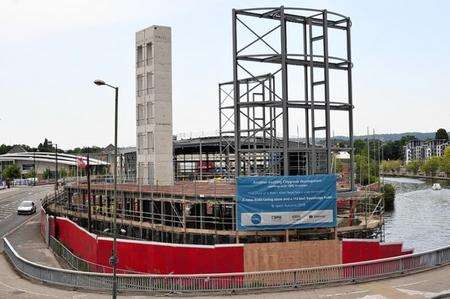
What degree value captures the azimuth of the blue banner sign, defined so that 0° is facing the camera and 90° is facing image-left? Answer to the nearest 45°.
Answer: approximately 0°

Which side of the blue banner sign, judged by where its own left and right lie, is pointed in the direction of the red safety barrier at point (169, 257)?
right

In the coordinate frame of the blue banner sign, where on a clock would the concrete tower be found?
The concrete tower is roughly at 5 o'clock from the blue banner sign.

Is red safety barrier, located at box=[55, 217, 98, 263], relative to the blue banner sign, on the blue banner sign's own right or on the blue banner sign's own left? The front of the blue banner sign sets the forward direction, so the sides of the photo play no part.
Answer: on the blue banner sign's own right

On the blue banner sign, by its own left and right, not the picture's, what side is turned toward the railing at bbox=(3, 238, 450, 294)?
front

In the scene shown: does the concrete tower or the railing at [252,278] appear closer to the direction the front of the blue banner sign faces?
the railing

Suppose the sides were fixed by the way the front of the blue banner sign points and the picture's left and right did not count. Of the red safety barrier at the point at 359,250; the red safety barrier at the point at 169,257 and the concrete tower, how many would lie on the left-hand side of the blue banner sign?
1

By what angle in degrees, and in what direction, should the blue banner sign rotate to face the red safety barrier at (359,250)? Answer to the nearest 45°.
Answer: approximately 90° to its left
